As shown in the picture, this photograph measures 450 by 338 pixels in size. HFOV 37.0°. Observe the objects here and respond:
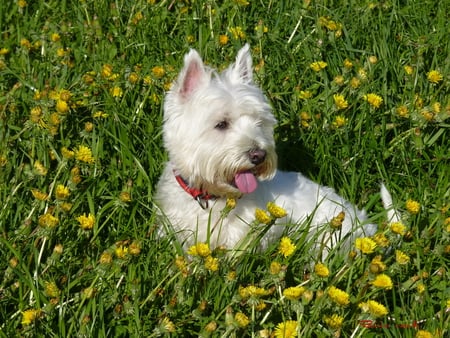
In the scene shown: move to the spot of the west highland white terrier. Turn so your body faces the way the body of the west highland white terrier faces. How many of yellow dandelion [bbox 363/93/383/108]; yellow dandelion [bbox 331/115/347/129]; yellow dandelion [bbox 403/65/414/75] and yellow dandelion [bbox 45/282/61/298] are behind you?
3

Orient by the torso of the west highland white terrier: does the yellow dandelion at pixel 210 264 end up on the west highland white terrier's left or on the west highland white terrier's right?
on the west highland white terrier's left

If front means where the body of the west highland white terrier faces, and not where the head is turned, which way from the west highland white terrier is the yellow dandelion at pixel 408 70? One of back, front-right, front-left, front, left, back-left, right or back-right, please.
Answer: back

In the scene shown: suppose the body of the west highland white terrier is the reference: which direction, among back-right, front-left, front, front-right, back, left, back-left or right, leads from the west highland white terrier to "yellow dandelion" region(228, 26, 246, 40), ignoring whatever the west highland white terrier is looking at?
back-right

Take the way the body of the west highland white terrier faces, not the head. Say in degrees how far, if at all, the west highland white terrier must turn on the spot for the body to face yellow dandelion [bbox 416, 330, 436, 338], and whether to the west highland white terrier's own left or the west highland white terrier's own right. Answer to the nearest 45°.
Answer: approximately 90° to the west highland white terrier's own left

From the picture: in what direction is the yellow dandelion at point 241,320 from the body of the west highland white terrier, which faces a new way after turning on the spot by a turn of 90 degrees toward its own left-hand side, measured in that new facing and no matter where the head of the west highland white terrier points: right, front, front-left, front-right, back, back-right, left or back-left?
front-right

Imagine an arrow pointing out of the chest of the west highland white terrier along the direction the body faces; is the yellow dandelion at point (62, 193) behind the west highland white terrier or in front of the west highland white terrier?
in front

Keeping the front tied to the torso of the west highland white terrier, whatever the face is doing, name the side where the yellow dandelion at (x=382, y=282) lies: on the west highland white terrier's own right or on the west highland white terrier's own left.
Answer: on the west highland white terrier's own left

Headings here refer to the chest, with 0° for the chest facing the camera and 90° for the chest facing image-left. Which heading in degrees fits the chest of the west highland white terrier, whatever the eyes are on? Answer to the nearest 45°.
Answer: approximately 45°

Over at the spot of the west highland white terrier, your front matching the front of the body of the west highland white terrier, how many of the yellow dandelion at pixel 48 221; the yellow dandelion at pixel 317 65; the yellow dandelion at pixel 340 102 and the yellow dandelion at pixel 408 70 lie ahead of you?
1

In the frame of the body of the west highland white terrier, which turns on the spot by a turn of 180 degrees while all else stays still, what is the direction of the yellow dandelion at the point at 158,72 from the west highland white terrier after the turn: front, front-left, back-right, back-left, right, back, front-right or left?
left

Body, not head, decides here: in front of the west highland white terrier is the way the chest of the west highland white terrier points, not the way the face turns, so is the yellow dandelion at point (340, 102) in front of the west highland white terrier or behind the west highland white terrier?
behind

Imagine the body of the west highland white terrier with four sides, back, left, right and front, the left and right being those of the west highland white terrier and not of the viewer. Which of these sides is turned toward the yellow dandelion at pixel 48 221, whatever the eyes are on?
front

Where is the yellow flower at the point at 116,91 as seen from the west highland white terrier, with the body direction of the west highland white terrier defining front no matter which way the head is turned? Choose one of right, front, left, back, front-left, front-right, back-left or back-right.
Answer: right

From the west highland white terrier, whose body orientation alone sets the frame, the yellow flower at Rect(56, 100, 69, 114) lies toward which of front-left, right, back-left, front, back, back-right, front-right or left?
front-right
